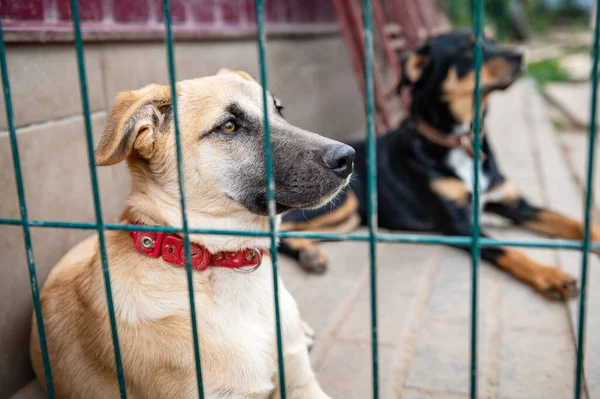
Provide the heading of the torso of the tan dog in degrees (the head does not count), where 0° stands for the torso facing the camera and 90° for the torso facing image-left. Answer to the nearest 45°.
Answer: approximately 315°

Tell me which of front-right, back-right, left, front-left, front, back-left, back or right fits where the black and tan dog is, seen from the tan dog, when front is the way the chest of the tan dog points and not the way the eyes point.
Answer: left
